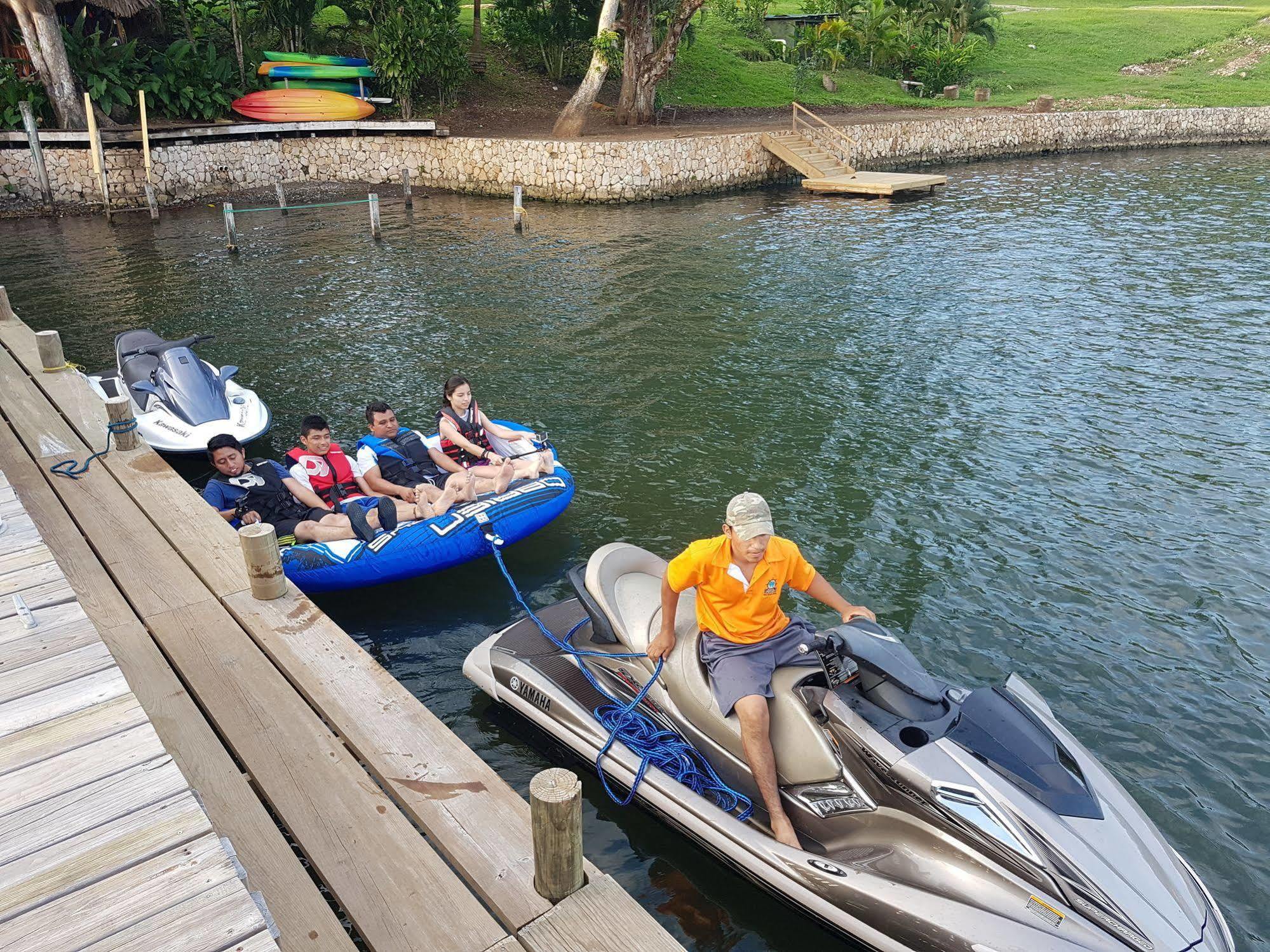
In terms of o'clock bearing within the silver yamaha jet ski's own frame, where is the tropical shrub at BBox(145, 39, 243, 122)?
The tropical shrub is roughly at 6 o'clock from the silver yamaha jet ski.

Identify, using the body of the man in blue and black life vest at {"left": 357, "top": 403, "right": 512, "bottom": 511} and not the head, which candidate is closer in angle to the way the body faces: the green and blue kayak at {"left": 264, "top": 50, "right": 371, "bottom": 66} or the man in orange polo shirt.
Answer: the man in orange polo shirt

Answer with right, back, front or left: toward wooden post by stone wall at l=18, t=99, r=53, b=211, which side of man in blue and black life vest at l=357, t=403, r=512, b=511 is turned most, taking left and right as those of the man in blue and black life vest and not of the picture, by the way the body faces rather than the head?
back

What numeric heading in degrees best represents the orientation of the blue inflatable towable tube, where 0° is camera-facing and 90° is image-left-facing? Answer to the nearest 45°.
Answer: approximately 315°

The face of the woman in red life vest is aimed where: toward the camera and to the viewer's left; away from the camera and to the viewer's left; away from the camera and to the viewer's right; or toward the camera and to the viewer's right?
toward the camera and to the viewer's right

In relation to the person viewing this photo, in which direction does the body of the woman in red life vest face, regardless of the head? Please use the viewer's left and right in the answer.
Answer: facing the viewer and to the right of the viewer

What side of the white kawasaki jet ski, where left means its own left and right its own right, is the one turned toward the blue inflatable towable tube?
front

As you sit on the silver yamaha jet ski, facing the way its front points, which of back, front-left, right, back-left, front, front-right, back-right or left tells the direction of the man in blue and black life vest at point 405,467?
back

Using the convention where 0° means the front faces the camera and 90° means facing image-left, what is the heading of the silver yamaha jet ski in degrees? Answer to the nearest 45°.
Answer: approximately 315°

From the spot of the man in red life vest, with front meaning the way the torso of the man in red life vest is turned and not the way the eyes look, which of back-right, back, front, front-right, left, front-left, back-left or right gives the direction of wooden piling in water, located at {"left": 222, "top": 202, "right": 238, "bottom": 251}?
back-left

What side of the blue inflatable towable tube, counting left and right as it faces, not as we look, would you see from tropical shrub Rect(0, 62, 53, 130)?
back
